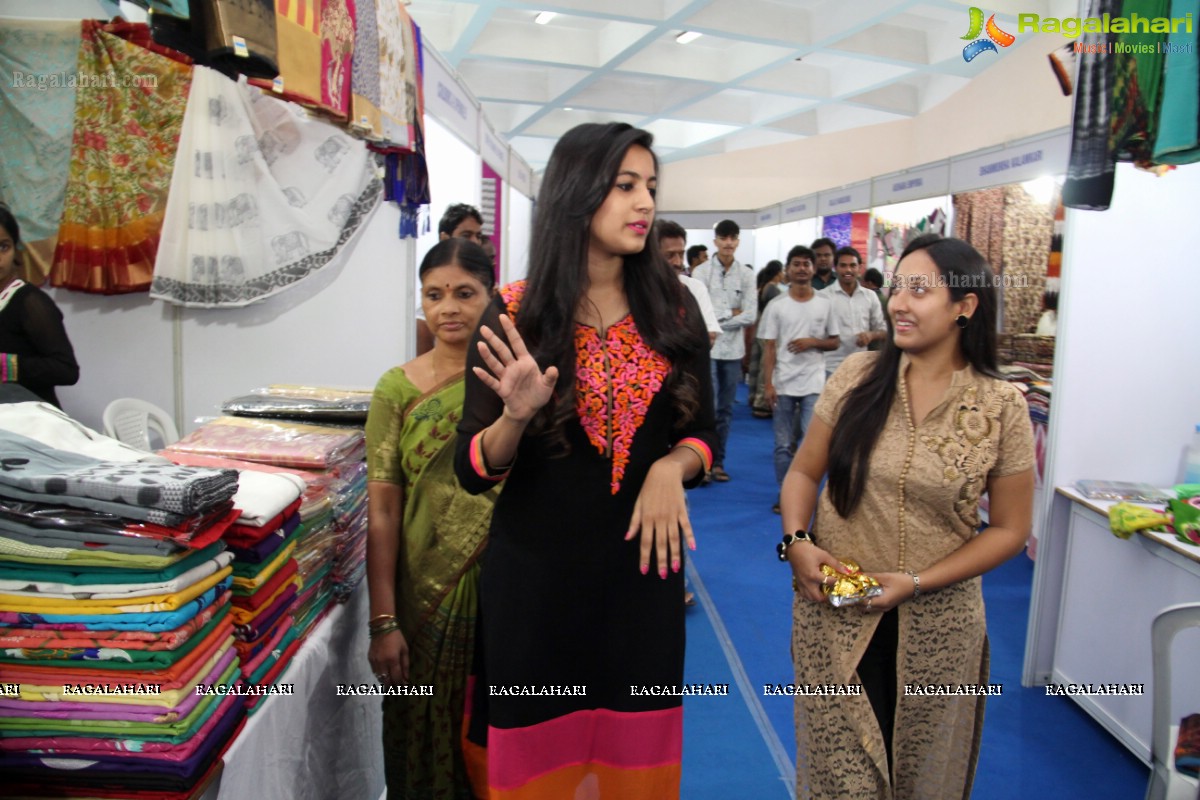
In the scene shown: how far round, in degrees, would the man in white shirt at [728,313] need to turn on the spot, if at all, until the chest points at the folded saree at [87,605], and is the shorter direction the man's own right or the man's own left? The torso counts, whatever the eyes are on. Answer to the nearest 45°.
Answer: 0° — they already face it

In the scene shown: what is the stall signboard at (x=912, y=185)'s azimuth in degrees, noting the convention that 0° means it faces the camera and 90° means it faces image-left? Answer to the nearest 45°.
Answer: approximately 45°

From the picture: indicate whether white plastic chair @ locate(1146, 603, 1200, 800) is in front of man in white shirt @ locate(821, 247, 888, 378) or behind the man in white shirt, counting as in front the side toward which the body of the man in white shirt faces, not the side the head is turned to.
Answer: in front

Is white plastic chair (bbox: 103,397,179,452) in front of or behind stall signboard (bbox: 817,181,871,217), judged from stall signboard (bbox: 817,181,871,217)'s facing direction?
in front

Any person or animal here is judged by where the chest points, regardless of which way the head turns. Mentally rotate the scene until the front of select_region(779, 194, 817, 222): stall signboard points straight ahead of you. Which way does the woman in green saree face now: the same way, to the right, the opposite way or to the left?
to the left

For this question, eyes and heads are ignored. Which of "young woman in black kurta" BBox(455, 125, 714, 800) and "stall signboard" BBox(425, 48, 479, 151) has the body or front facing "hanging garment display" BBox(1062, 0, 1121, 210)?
the stall signboard

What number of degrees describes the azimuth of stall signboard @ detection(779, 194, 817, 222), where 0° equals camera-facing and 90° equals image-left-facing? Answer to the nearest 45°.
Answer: approximately 45°

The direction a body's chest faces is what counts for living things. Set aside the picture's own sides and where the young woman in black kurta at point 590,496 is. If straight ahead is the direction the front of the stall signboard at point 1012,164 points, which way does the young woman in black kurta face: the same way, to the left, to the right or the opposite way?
to the left

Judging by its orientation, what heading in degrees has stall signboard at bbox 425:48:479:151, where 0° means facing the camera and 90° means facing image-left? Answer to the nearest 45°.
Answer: approximately 315°

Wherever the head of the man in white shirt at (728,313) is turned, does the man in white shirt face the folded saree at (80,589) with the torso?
yes

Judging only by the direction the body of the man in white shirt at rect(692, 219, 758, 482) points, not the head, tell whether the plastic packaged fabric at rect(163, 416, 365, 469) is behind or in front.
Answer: in front

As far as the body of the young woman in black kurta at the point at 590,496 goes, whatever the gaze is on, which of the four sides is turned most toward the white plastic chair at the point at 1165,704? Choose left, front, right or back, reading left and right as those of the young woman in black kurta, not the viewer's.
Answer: left
